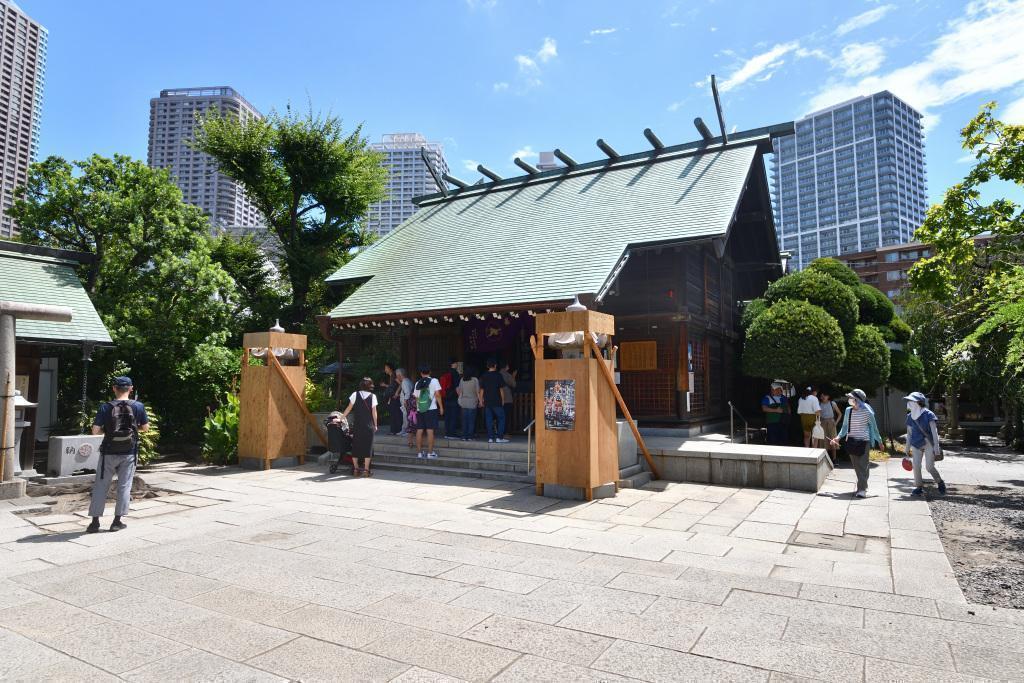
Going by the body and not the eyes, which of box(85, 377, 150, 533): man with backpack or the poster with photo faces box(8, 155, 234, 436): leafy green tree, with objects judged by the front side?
the man with backpack

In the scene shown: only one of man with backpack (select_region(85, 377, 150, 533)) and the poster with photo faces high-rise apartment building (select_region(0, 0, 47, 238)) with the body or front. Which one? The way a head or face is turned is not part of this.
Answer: the man with backpack

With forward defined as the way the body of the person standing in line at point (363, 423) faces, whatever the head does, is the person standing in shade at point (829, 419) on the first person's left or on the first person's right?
on the first person's right

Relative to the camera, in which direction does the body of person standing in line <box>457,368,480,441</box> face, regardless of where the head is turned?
away from the camera

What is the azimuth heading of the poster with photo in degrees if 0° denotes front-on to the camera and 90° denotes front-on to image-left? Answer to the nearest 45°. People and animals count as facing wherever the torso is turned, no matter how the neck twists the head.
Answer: approximately 0°

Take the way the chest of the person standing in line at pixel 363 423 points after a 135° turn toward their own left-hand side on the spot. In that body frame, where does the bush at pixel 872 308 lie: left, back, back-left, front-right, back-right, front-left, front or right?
back-left

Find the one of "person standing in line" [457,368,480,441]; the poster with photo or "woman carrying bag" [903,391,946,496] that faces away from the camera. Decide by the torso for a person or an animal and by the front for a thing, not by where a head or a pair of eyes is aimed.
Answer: the person standing in line

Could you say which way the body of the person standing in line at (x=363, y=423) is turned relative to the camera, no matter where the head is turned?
away from the camera

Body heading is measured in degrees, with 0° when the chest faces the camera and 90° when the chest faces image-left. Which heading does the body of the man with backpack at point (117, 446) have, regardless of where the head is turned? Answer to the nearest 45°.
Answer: approximately 180°

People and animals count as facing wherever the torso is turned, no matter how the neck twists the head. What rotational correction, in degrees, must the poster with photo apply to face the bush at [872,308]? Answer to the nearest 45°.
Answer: approximately 135° to its left

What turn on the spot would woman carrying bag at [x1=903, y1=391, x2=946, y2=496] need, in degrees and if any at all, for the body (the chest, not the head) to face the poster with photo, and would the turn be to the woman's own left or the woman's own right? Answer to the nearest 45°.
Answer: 0° — they already face it
